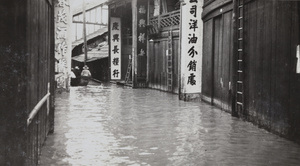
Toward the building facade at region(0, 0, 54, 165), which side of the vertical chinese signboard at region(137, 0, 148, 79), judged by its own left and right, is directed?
front

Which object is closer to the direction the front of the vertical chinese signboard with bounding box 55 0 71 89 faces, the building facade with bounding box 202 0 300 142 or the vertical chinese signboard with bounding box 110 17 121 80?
the building facade

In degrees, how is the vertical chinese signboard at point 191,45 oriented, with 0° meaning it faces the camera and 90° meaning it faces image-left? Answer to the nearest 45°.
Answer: approximately 0°

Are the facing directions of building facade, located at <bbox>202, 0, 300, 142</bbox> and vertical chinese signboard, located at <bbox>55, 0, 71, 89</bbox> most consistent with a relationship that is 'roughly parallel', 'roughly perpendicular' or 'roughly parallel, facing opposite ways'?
roughly perpendicular

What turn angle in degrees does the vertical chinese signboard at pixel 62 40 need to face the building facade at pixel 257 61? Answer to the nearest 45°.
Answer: approximately 45° to its left

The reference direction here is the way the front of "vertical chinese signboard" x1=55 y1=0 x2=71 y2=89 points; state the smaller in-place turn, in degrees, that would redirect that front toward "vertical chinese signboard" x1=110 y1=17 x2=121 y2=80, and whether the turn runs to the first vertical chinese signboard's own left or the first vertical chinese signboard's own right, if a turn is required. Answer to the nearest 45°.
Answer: approximately 135° to the first vertical chinese signboard's own left

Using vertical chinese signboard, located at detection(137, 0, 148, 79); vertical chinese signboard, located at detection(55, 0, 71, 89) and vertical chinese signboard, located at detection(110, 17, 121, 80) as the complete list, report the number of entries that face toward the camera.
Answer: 3

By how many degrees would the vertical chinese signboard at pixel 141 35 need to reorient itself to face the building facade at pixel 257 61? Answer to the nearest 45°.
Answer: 0° — it already faces it

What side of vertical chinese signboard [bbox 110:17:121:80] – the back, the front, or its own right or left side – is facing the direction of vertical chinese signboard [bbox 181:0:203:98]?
front

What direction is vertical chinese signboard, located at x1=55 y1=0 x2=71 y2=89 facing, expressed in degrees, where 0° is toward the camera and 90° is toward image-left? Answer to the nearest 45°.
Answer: approximately 0°

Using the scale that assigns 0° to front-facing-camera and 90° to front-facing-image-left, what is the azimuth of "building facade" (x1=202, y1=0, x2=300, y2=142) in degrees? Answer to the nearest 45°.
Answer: approximately 45°
